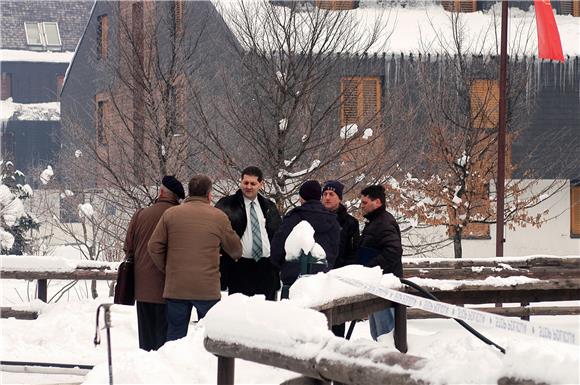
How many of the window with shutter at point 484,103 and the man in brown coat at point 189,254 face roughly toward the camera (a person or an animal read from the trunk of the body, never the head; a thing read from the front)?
1

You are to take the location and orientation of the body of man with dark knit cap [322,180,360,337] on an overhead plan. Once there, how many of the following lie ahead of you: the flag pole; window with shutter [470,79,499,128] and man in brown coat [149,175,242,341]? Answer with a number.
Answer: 1

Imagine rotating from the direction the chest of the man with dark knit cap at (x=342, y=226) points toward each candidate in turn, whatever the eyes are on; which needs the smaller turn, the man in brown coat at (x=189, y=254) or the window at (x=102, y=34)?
the man in brown coat

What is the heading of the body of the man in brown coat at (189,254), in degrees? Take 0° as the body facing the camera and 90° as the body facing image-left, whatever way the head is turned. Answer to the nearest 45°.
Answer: approximately 180°

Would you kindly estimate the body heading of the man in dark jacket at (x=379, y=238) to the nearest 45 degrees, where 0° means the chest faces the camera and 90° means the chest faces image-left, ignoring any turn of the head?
approximately 90°

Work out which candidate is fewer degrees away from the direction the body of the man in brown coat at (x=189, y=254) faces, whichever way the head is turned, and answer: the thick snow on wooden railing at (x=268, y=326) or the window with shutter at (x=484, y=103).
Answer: the window with shutter

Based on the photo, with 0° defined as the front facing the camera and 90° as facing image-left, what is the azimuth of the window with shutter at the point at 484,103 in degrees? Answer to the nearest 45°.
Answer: approximately 0°

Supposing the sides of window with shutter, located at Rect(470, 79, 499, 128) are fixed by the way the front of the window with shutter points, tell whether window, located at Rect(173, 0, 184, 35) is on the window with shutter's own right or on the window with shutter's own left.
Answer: on the window with shutter's own right

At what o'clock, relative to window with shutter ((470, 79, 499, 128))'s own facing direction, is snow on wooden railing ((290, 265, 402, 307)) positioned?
The snow on wooden railing is roughly at 12 o'clock from the window with shutter.

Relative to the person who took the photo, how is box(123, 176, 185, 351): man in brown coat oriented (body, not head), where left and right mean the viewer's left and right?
facing away from the viewer and to the right of the viewer

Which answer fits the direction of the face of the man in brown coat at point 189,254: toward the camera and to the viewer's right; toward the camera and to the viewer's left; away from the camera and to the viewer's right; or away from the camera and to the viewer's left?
away from the camera and to the viewer's right
